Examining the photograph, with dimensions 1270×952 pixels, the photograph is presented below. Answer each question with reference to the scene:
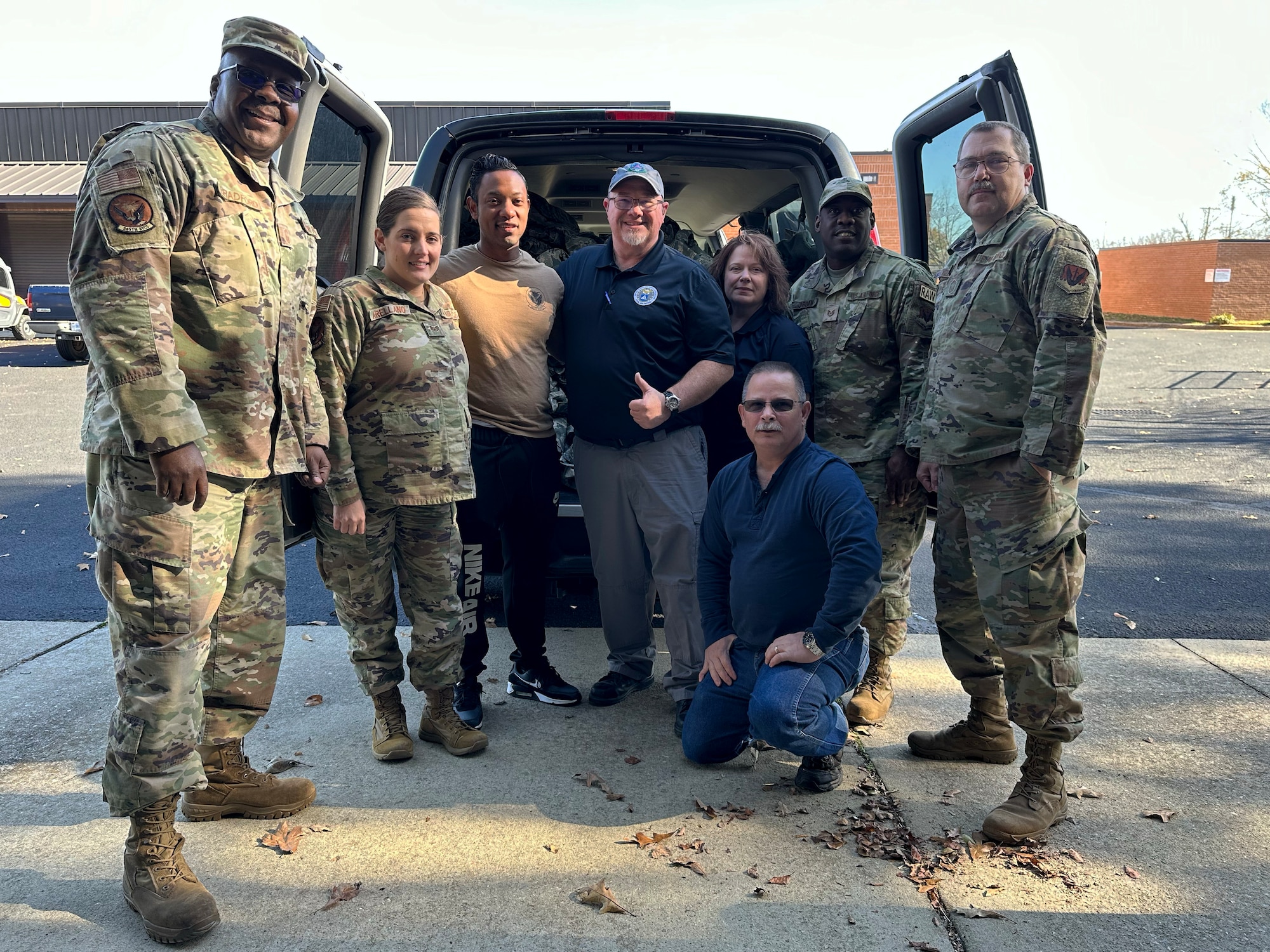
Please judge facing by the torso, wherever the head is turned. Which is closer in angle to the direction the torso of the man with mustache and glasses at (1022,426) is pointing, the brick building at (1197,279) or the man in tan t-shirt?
the man in tan t-shirt

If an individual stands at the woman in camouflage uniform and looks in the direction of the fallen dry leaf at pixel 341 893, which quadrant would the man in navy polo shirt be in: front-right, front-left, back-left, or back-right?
back-left

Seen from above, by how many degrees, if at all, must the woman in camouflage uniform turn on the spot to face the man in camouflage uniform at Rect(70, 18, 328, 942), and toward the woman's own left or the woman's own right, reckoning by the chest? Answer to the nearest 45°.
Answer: approximately 90° to the woman's own right

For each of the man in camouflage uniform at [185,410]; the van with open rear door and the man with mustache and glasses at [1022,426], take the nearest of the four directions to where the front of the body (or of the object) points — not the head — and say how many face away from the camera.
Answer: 1

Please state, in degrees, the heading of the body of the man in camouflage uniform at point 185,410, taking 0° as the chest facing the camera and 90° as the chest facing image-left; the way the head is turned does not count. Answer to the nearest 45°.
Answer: approximately 315°

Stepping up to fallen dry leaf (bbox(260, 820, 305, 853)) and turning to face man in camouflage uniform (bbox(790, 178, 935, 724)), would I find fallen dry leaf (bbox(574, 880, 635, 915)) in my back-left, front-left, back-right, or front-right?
front-right

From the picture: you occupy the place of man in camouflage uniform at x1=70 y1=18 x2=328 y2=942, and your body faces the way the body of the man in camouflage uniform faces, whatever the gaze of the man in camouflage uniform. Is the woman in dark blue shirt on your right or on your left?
on your left

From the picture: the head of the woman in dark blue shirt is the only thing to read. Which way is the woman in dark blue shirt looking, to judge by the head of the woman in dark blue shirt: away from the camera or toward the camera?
toward the camera

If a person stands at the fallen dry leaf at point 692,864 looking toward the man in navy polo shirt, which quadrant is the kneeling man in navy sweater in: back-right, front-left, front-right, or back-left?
front-right

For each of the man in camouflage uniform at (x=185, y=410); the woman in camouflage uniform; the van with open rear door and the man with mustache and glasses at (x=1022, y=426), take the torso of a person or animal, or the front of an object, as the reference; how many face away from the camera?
1

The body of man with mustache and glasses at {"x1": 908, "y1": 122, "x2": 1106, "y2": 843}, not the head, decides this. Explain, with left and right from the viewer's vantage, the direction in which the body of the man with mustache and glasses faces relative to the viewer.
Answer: facing the viewer and to the left of the viewer

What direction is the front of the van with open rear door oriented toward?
away from the camera

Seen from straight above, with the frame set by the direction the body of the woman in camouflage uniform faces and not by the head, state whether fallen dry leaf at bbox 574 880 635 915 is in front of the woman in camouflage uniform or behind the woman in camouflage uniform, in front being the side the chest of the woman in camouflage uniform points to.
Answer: in front

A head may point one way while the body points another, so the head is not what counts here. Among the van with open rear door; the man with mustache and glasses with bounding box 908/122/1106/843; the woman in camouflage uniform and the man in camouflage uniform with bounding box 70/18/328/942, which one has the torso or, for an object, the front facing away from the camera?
the van with open rear door

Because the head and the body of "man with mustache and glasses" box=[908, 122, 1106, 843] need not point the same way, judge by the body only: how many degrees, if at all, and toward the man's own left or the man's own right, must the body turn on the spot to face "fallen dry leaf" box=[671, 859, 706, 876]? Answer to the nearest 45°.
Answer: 0° — they already face it

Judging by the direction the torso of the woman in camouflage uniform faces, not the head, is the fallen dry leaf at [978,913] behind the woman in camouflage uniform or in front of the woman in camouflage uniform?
in front

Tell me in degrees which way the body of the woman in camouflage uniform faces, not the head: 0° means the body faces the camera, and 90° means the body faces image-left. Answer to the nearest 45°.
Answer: approximately 315°

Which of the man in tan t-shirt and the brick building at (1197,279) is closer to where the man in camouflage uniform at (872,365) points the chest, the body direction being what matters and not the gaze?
the man in tan t-shirt

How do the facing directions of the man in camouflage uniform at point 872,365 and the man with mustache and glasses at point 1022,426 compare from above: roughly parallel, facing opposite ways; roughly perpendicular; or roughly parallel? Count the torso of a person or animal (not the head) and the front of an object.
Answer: roughly parallel

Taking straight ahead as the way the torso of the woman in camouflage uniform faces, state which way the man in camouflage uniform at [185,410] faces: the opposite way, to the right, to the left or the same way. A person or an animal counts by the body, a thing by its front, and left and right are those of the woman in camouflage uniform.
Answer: the same way
